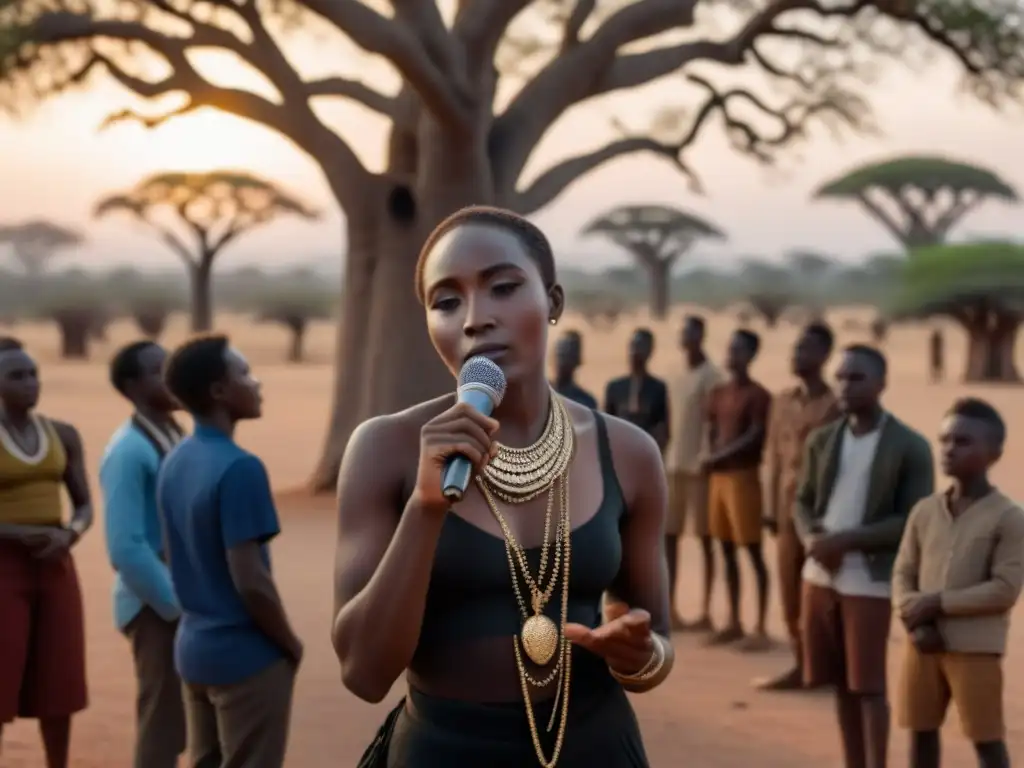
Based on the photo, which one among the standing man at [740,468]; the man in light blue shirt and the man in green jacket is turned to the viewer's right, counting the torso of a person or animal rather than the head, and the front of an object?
the man in light blue shirt

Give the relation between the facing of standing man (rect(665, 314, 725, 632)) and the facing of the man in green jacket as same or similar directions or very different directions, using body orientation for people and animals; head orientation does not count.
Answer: same or similar directions

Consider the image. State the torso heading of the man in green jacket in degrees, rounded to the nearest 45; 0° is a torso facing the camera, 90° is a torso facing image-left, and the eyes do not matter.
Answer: approximately 45°

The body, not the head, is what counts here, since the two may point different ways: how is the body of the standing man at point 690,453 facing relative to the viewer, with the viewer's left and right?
facing the viewer and to the left of the viewer

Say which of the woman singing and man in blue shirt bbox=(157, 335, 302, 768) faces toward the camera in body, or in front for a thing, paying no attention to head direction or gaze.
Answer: the woman singing

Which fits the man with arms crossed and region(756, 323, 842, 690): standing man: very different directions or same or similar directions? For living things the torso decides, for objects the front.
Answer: same or similar directions

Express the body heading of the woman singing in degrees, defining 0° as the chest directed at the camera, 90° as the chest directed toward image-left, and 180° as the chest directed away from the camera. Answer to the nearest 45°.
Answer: approximately 0°

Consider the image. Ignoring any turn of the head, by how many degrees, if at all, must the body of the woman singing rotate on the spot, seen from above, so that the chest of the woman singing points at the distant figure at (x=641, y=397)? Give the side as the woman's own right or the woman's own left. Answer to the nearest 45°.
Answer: approximately 180°

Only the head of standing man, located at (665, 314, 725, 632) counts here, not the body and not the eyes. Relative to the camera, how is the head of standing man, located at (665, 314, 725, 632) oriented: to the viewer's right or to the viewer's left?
to the viewer's left

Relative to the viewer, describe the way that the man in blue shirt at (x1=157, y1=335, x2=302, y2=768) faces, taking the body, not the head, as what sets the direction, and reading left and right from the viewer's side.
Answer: facing away from the viewer and to the right of the viewer

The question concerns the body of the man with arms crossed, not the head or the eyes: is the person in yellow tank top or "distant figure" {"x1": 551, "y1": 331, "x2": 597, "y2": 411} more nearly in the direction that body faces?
the person in yellow tank top

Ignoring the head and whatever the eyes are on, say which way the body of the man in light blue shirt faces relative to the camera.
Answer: to the viewer's right

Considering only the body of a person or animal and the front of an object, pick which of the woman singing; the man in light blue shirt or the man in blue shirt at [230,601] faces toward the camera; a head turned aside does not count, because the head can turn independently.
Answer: the woman singing

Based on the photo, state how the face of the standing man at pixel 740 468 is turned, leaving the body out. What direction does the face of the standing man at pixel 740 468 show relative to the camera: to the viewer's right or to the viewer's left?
to the viewer's left

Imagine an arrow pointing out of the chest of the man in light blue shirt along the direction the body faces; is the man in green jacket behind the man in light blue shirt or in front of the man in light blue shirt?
in front
